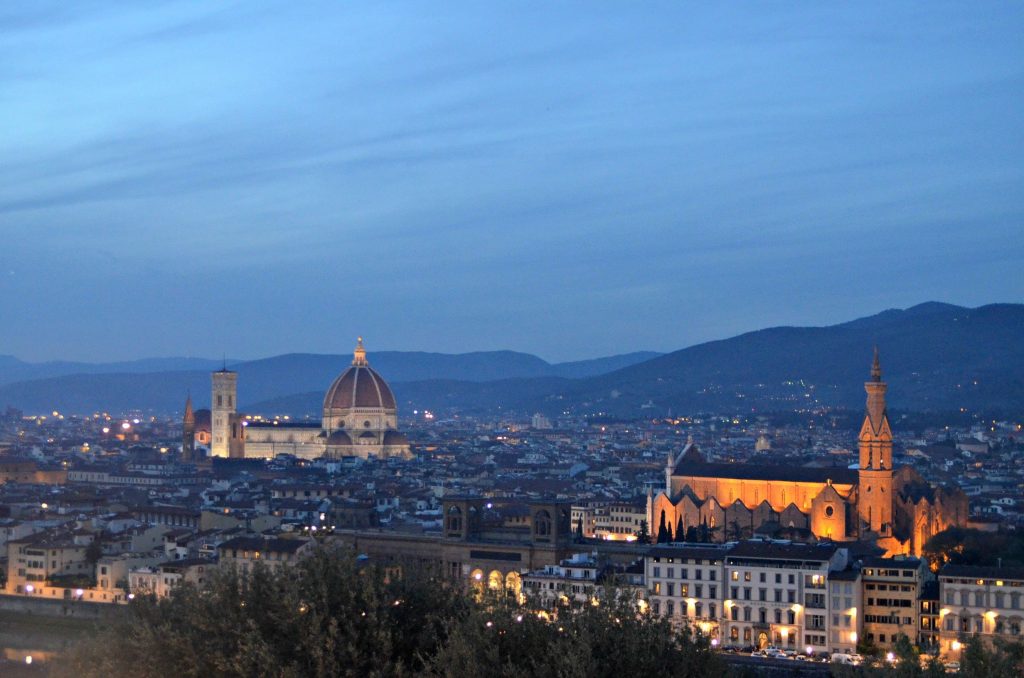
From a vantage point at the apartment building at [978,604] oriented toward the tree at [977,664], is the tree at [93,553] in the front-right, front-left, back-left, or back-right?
back-right

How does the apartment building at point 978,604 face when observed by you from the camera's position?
facing the viewer

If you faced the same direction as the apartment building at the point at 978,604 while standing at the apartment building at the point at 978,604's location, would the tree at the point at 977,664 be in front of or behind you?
in front

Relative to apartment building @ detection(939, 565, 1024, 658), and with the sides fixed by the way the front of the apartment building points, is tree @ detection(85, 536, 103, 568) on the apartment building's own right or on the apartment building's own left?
on the apartment building's own right

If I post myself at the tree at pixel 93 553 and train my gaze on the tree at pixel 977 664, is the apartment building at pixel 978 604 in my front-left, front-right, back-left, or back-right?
front-left
